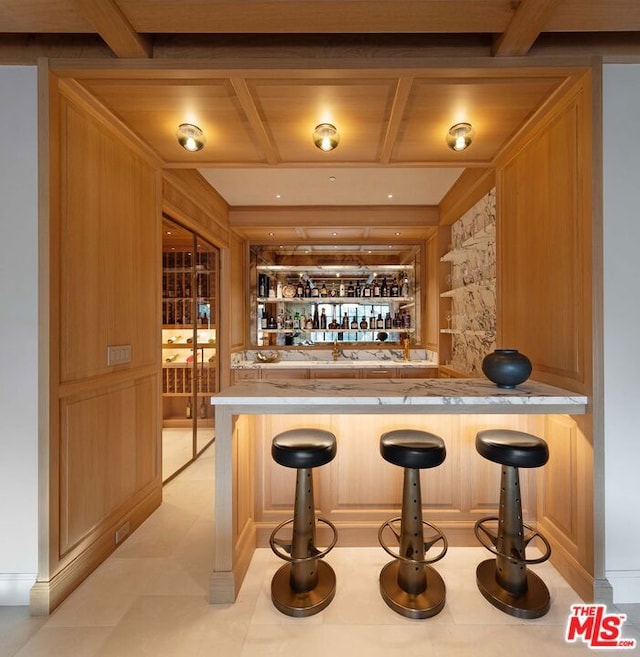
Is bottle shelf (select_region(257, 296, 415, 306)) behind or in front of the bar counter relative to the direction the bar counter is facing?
behind

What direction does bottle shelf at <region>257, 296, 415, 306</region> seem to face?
toward the camera

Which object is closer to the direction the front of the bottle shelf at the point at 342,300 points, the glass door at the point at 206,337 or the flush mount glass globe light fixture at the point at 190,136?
the flush mount glass globe light fixture

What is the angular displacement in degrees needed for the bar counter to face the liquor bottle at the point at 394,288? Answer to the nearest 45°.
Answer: approximately 180°

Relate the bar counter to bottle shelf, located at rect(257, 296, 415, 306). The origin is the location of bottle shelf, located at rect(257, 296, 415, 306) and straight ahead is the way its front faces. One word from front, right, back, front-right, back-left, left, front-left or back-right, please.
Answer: front

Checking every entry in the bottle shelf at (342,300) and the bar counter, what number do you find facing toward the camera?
2

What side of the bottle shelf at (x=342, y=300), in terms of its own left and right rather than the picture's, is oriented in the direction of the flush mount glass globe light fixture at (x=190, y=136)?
front

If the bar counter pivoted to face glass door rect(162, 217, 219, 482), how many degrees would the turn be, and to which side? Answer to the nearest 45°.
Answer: approximately 135° to its right

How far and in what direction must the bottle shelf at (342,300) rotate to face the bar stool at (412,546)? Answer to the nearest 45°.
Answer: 0° — it already faces it

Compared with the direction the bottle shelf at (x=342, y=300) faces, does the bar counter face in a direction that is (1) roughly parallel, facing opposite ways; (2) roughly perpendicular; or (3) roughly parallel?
roughly parallel

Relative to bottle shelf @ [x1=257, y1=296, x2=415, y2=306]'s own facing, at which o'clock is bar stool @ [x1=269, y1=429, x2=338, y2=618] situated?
The bar stool is roughly at 12 o'clock from the bottle shelf.

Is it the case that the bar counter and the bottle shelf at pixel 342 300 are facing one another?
no

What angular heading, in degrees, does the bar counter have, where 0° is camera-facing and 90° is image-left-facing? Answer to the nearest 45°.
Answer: approximately 0°

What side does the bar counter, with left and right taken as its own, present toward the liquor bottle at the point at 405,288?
back
